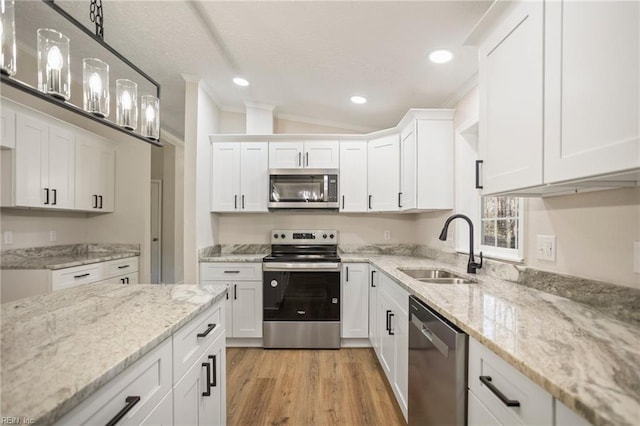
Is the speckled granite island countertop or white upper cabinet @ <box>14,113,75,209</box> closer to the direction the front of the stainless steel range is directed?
the speckled granite island countertop

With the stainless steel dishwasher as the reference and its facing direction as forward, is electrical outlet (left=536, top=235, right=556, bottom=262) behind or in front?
behind

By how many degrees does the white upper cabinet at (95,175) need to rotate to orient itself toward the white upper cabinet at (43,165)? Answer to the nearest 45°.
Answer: approximately 90° to its right

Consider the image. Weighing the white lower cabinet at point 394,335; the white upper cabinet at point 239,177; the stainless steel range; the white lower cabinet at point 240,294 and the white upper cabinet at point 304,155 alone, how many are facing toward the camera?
4

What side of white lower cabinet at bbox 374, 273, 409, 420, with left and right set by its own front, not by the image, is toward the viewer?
left

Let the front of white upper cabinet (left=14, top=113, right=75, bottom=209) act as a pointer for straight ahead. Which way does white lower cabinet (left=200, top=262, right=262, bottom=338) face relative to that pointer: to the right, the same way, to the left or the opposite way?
to the right

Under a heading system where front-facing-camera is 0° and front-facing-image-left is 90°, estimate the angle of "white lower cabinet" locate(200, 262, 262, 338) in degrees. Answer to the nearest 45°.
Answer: approximately 0°

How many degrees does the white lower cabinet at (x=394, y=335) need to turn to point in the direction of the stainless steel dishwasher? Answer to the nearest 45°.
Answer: approximately 90° to its left
